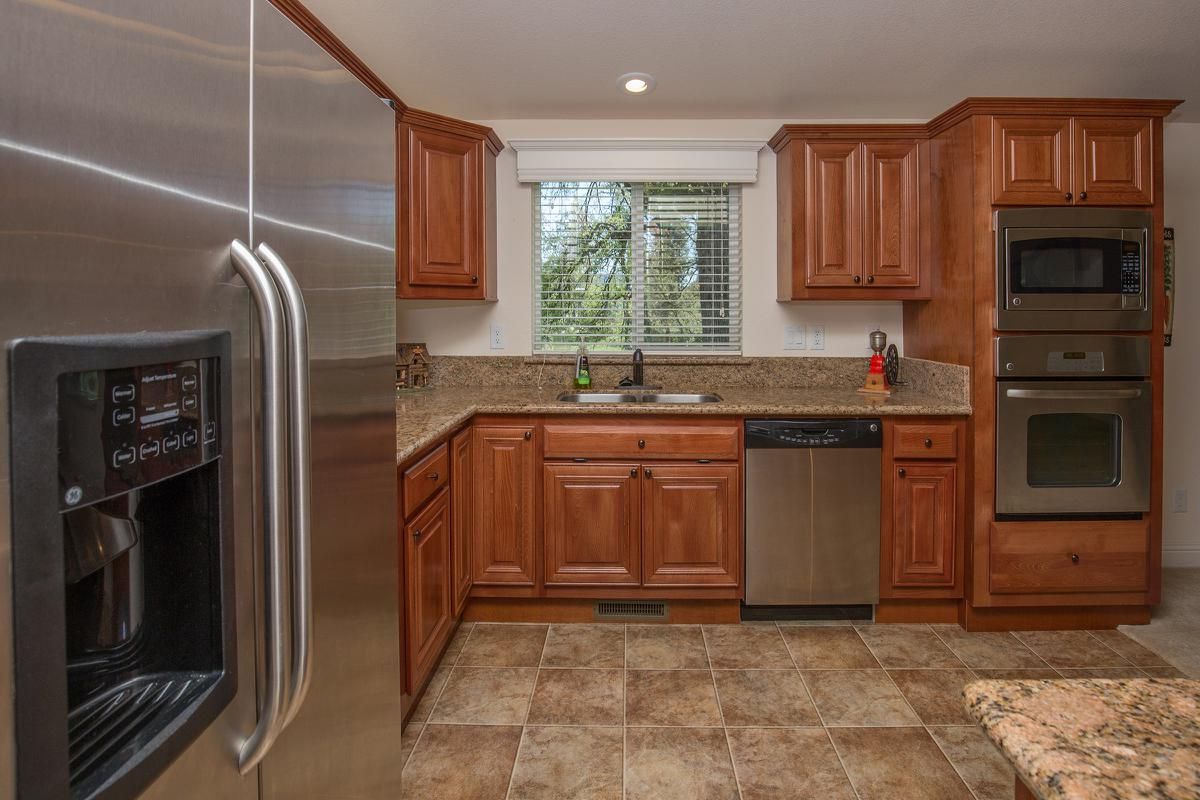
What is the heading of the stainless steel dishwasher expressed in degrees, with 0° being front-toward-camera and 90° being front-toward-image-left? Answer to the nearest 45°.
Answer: approximately 0°

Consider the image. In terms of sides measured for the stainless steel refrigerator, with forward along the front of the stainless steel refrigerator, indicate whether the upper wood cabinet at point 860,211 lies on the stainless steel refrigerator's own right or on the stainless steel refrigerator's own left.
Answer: on the stainless steel refrigerator's own left

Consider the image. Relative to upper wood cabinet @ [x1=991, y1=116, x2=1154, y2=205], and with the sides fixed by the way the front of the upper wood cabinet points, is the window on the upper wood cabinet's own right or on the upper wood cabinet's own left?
on the upper wood cabinet's own right

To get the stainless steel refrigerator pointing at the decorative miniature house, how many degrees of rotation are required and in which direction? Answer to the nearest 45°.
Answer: approximately 135° to its left

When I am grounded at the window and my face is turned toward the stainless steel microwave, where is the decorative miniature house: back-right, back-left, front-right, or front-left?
back-right

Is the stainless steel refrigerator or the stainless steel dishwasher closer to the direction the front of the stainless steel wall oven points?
the stainless steel refrigerator

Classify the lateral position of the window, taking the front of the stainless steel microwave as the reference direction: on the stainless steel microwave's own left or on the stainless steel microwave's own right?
on the stainless steel microwave's own right

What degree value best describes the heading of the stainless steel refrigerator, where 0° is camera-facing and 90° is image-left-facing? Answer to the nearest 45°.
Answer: approximately 315°

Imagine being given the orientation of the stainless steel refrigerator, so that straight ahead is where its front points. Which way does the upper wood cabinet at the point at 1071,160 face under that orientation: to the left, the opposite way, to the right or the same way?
to the right

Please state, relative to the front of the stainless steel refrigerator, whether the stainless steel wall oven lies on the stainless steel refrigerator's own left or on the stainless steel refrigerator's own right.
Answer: on the stainless steel refrigerator's own left
